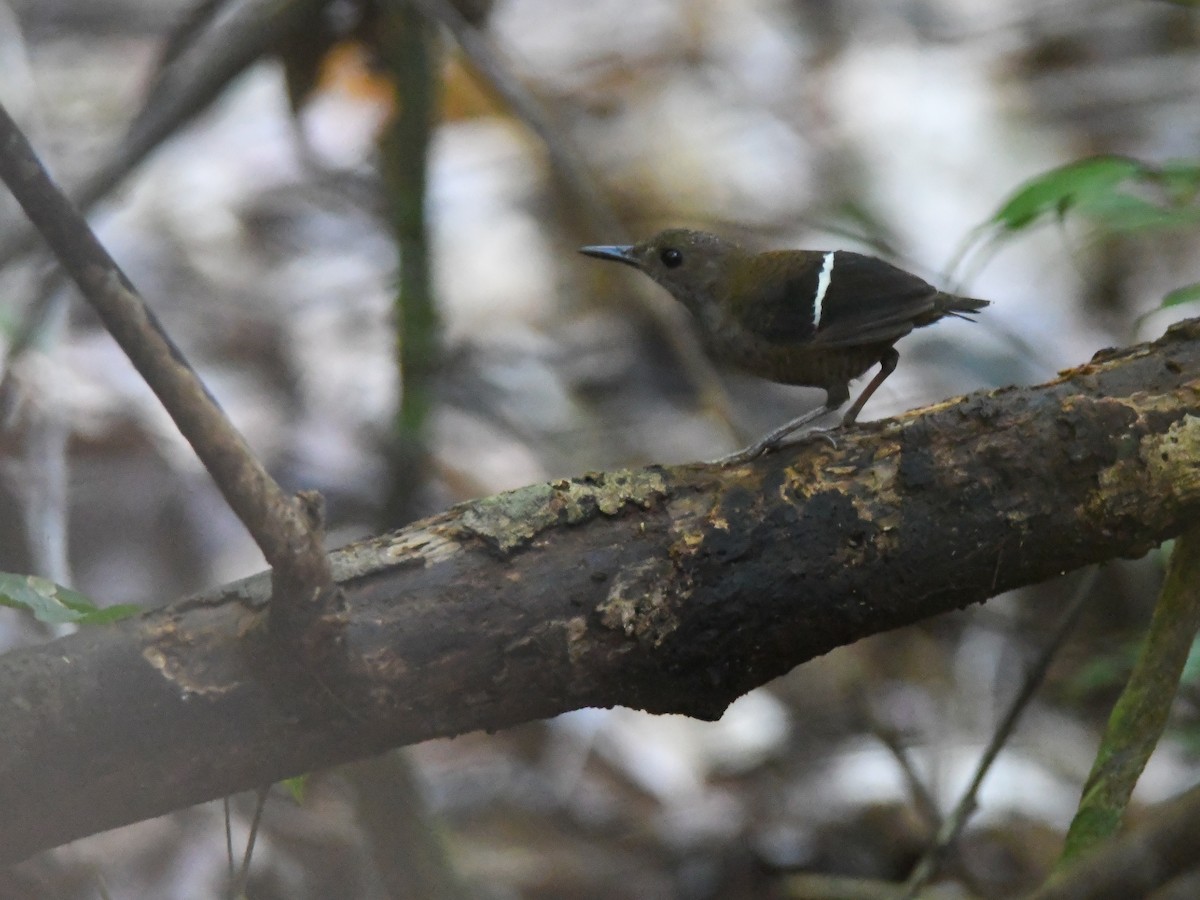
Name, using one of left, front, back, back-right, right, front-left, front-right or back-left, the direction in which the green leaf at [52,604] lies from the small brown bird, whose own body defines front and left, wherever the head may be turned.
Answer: front-left

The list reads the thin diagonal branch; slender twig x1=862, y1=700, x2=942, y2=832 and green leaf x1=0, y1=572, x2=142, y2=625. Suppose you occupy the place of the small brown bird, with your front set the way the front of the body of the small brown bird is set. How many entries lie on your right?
1

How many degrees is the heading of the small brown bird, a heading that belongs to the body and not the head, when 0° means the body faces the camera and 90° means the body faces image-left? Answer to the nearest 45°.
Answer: approximately 90°

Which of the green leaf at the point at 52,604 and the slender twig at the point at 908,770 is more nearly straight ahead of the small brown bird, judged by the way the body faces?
the green leaf
